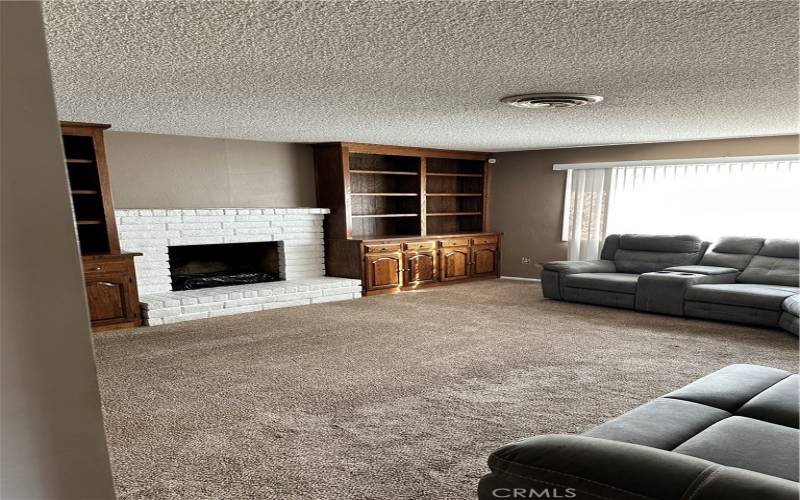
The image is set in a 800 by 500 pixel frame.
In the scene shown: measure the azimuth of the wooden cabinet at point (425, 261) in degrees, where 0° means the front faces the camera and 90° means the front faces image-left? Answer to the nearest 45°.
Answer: approximately 315°

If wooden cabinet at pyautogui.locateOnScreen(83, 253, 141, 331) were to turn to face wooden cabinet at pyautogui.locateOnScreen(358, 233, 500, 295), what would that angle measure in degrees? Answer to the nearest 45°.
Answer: approximately 90° to its left

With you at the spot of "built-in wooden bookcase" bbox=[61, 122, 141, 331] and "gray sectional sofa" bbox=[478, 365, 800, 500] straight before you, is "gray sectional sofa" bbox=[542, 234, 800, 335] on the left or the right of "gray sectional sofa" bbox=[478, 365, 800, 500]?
left

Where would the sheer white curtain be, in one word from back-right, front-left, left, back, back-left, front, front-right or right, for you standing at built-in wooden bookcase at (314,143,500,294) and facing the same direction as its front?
front-left

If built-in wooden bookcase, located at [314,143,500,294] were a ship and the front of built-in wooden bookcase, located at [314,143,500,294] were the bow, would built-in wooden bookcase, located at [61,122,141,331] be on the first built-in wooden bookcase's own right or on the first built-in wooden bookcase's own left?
on the first built-in wooden bookcase's own right

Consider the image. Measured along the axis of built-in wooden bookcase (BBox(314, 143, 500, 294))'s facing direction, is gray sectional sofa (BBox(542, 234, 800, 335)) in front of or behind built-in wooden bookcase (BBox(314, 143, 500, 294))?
in front

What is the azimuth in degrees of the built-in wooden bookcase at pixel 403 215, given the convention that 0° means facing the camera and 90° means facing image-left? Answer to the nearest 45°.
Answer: approximately 315°
